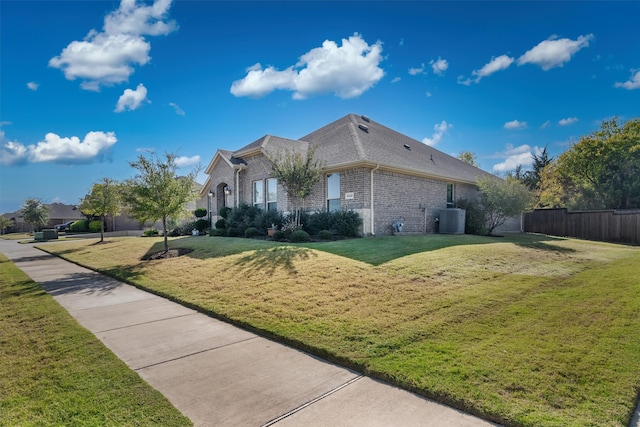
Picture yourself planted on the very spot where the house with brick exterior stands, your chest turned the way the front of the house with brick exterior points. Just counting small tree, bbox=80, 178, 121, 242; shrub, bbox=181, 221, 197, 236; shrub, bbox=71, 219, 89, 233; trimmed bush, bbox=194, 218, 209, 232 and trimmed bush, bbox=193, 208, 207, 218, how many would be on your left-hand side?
0

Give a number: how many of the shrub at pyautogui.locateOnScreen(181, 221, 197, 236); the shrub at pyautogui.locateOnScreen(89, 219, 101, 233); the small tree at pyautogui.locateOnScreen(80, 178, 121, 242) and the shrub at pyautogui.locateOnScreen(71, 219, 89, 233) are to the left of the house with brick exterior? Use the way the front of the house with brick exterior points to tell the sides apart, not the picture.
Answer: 0

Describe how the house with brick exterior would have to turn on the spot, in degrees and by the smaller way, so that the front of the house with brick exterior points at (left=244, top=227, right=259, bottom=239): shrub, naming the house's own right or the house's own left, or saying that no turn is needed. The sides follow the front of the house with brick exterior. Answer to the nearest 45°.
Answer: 0° — it already faces it

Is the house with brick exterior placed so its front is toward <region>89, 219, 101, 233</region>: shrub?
no

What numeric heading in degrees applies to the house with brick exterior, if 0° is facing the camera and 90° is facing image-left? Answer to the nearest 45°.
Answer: approximately 45°

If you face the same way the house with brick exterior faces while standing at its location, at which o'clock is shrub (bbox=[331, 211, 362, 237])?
The shrub is roughly at 11 o'clock from the house with brick exterior.

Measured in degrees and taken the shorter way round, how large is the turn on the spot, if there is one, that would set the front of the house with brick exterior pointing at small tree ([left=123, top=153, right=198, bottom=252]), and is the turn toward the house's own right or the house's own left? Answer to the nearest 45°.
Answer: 0° — it already faces it

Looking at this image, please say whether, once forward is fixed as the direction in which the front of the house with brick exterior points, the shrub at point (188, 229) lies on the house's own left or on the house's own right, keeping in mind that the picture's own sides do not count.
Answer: on the house's own right

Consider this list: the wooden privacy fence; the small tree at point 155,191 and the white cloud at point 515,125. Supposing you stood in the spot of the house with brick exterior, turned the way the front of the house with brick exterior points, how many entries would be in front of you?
1

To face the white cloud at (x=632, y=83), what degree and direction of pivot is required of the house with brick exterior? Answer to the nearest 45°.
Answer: approximately 135° to its left

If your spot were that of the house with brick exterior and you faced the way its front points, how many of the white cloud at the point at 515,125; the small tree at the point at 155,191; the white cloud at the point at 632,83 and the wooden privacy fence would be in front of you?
1

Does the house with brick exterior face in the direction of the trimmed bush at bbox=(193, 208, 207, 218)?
no

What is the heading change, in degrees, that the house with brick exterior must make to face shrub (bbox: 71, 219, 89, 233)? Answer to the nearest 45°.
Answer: approximately 90° to its right
